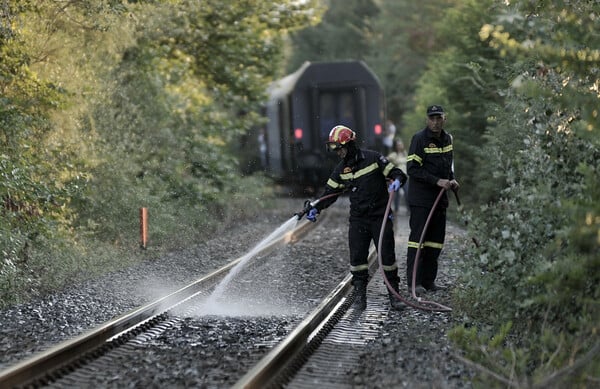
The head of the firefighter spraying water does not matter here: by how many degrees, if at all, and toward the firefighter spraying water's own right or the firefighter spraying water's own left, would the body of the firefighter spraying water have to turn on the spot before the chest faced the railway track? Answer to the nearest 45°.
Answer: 0° — they already face it

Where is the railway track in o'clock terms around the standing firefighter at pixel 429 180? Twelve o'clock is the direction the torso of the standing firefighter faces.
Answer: The railway track is roughly at 3 o'clock from the standing firefighter.

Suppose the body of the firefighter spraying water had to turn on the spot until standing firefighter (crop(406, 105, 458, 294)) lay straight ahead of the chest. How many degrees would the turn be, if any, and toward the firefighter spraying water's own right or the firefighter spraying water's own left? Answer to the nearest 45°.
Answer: approximately 180°

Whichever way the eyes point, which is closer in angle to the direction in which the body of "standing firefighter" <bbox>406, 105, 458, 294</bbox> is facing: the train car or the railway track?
the railway track

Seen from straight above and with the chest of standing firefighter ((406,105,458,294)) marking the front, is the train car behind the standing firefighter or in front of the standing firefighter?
behind

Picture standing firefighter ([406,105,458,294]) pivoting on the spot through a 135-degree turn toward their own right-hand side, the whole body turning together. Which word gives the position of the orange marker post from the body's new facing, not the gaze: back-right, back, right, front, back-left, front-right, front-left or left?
front-right

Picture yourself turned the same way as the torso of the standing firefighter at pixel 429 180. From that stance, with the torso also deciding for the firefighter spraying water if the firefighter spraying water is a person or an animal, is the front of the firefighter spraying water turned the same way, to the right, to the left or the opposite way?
to the right

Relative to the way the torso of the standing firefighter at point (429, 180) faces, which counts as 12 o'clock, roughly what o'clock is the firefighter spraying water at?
The firefighter spraying water is roughly at 3 o'clock from the standing firefighter.

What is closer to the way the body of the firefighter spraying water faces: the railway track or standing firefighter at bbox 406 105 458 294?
the railway track

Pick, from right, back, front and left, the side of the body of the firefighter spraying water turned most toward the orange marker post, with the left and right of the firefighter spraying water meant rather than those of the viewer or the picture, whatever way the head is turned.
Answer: right

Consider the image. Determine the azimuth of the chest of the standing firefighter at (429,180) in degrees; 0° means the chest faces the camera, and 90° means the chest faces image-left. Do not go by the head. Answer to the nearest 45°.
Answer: approximately 315°
